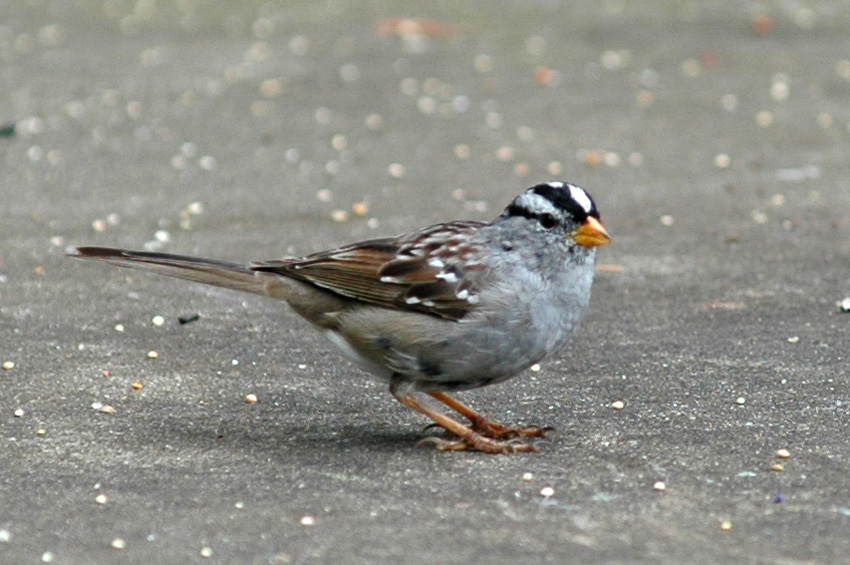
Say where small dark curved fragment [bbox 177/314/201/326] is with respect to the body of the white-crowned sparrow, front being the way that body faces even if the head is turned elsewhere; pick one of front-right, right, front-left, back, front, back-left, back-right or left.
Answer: back-left

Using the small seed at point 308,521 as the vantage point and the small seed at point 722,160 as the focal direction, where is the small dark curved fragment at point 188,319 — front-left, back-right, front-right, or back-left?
front-left

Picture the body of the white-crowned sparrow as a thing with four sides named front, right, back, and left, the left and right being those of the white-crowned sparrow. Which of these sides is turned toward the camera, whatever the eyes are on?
right

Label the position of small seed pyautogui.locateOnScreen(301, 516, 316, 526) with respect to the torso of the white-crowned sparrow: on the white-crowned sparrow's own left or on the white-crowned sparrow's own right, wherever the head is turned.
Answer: on the white-crowned sparrow's own right

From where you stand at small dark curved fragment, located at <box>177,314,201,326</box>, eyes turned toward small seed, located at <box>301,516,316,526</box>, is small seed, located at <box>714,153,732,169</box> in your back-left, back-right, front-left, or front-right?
back-left

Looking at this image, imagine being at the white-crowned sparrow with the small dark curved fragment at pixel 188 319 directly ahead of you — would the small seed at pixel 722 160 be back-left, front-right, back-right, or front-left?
front-right

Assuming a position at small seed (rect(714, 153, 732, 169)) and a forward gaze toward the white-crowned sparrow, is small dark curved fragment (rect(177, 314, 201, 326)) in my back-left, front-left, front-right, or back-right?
front-right

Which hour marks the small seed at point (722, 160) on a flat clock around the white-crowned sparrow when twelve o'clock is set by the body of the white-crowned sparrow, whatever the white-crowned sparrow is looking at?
The small seed is roughly at 10 o'clock from the white-crowned sparrow.
